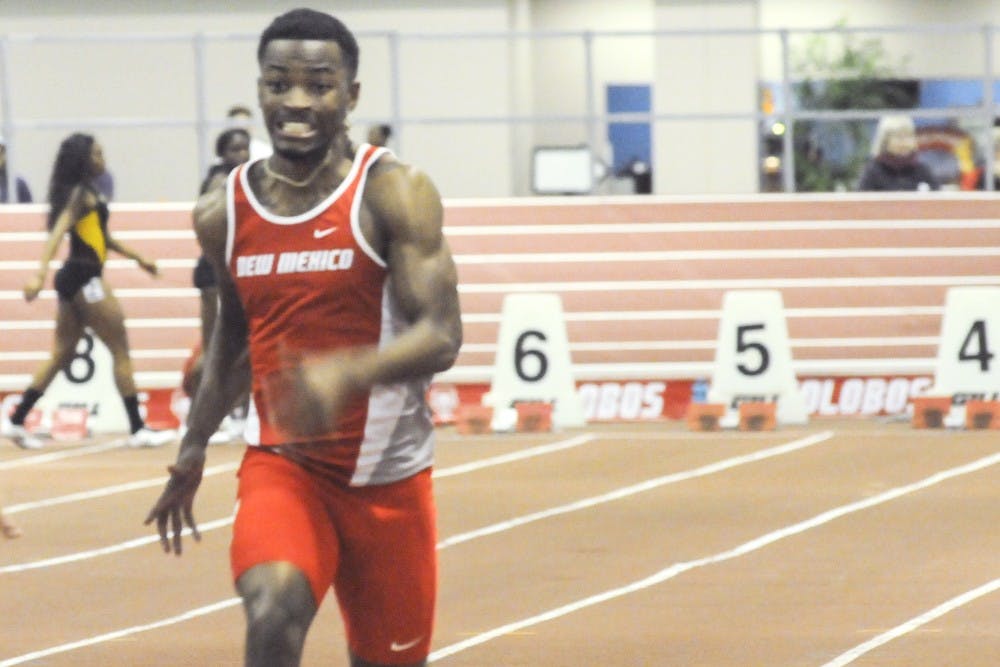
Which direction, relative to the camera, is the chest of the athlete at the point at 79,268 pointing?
to the viewer's right

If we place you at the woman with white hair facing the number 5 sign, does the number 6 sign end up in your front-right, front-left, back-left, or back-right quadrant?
front-right

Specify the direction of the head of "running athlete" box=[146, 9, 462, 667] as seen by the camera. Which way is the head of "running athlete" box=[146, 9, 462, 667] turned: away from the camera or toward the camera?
toward the camera

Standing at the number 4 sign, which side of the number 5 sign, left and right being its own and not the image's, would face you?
left

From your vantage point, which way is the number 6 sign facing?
toward the camera

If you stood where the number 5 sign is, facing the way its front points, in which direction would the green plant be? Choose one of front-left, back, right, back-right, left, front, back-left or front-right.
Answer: back

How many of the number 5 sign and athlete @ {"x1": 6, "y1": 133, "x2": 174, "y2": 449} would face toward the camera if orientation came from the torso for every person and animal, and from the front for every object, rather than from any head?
1

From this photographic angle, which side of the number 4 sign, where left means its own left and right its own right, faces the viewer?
front

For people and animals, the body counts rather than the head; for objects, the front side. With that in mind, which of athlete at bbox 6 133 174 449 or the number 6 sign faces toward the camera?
the number 6 sign

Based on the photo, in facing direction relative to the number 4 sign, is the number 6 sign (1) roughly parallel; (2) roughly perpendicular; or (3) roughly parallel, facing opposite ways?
roughly parallel

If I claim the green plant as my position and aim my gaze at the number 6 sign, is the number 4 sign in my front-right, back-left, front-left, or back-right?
front-left

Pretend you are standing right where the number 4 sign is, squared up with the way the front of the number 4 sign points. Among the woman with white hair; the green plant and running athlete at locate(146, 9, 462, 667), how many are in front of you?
1

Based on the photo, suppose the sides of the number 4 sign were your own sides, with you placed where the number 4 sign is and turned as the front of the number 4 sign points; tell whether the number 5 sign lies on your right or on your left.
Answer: on your right

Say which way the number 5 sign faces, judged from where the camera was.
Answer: facing the viewer

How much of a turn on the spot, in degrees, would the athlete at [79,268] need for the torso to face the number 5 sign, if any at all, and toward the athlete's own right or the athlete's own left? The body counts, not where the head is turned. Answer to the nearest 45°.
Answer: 0° — they already face it

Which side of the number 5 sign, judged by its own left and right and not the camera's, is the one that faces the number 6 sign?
right

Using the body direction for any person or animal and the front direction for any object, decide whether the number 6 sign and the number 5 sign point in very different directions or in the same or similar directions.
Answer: same or similar directions
